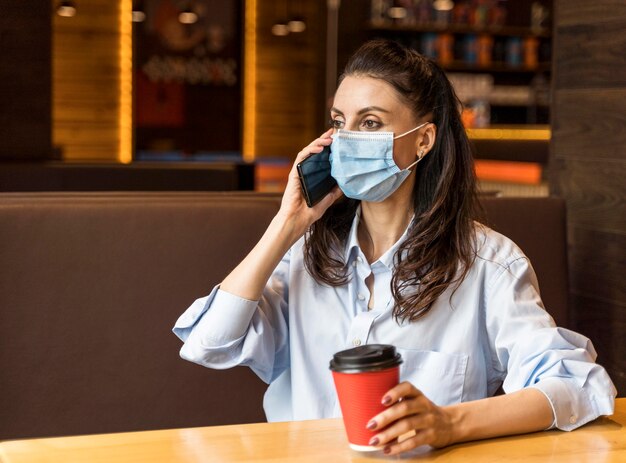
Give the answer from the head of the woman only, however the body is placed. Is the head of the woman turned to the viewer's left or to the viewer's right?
to the viewer's left

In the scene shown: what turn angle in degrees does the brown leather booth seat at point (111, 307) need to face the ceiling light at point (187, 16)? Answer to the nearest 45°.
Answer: approximately 180°

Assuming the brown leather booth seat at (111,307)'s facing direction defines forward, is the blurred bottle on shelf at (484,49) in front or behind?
behind

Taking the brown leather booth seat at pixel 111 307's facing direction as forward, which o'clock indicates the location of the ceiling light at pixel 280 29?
The ceiling light is roughly at 6 o'clock from the brown leather booth seat.

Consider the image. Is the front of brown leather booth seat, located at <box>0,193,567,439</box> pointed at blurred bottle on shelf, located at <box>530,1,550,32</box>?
no

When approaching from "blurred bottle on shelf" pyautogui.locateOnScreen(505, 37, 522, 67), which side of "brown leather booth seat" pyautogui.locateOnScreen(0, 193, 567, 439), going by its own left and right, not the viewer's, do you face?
back

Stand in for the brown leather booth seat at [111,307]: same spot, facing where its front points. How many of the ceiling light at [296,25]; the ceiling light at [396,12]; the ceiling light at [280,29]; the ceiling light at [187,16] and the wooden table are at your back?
4

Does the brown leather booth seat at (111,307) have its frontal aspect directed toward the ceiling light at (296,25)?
no

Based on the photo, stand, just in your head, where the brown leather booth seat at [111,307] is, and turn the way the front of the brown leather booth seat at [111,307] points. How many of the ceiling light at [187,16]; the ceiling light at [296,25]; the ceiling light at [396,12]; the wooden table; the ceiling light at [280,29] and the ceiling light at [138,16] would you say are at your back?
5

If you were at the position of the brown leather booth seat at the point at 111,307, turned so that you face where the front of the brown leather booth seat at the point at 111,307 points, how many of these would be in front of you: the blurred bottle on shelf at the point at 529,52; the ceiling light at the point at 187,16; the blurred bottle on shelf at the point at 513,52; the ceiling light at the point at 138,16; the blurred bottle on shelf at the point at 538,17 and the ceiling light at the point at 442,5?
0

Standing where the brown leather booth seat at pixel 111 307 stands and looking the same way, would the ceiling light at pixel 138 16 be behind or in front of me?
behind

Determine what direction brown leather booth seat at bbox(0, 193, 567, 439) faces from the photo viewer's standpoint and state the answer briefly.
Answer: facing the viewer

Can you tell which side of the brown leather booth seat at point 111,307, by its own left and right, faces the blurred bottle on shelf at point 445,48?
back

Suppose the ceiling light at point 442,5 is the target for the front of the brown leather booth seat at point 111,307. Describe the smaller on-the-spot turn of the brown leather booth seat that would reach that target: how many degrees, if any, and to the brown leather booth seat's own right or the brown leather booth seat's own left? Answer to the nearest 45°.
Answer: approximately 180°

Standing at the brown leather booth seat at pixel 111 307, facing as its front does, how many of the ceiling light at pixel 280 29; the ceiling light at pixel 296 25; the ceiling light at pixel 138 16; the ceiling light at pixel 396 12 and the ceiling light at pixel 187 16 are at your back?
5

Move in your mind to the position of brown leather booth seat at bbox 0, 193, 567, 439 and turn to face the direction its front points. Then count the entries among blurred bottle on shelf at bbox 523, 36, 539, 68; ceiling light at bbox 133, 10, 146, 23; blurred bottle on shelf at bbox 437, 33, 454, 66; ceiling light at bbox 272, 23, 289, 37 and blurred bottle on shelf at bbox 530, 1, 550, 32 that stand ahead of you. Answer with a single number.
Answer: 0

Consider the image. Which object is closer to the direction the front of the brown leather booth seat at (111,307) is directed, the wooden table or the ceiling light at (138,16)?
the wooden table

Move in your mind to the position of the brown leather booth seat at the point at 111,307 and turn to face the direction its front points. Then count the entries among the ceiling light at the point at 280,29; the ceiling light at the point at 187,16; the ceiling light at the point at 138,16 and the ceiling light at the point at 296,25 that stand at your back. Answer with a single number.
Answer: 4

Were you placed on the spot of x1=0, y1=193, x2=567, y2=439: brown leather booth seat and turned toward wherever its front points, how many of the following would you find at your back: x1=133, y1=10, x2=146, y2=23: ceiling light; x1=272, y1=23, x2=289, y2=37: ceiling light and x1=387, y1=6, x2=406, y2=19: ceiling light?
3
